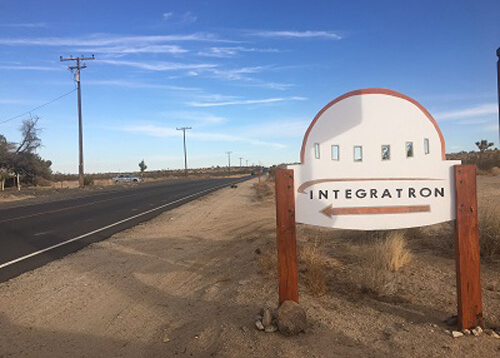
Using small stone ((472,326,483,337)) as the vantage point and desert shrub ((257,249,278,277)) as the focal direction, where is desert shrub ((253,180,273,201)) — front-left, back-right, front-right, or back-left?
front-right

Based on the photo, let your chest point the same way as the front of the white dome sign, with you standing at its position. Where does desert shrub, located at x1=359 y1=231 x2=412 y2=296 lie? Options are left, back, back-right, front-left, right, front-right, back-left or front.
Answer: back

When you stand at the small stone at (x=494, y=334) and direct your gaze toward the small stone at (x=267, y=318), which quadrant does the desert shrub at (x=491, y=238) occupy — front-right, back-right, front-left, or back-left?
back-right

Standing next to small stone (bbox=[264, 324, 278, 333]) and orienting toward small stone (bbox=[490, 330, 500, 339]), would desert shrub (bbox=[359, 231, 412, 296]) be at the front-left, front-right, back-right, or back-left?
front-left

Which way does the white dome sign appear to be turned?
toward the camera
